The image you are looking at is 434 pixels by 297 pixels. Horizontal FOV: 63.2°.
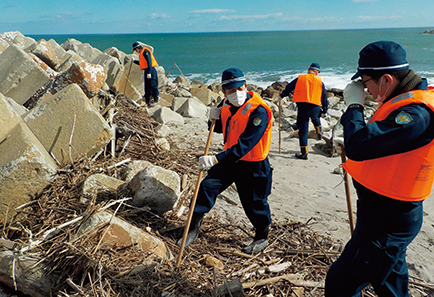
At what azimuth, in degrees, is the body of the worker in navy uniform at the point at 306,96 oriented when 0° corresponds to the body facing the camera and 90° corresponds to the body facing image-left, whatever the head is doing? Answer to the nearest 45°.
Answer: approximately 180°

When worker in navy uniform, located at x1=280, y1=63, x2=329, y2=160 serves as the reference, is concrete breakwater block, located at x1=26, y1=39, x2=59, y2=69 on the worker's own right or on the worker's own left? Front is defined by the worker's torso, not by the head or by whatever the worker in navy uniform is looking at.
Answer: on the worker's own left

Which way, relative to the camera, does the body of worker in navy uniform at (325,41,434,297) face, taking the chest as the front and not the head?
to the viewer's left

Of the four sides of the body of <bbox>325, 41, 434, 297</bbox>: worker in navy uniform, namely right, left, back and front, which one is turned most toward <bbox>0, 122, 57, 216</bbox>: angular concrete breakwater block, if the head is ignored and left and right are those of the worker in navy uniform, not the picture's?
front

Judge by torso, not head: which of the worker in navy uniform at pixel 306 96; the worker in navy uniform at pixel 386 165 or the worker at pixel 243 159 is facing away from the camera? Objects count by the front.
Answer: the worker in navy uniform at pixel 306 96

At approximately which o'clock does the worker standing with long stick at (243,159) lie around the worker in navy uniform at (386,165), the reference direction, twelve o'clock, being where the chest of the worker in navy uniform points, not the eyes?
The worker standing with long stick is roughly at 1 o'clock from the worker in navy uniform.

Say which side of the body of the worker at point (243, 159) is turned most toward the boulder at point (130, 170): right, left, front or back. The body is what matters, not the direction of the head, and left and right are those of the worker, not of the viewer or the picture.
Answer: right

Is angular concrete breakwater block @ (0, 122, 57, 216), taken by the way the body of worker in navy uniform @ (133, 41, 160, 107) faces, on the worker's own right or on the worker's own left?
on the worker's own left

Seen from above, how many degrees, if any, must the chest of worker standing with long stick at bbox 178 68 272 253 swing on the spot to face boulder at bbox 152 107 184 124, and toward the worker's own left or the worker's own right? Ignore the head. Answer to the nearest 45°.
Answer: approximately 135° to the worker's own right

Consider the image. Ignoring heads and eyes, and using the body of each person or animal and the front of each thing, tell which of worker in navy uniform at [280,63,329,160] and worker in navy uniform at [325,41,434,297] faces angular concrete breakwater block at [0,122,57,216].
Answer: worker in navy uniform at [325,41,434,297]

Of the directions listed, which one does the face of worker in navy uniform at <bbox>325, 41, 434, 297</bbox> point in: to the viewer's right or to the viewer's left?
to the viewer's left

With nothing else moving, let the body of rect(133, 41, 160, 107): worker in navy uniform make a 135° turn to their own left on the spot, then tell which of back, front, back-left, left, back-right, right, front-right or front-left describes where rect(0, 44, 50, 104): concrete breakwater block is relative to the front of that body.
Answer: right

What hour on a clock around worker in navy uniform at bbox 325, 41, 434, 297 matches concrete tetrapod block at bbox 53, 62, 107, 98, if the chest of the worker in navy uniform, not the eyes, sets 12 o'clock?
The concrete tetrapod block is roughly at 1 o'clock from the worker in navy uniform.

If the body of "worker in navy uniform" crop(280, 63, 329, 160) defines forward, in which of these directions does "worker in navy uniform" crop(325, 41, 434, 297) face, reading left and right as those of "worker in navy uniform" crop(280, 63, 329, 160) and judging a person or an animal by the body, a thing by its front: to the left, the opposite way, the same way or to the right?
to the left

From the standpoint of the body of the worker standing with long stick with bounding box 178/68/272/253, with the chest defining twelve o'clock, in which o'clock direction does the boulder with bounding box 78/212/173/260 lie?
The boulder is roughly at 1 o'clock from the worker standing with long stick.
